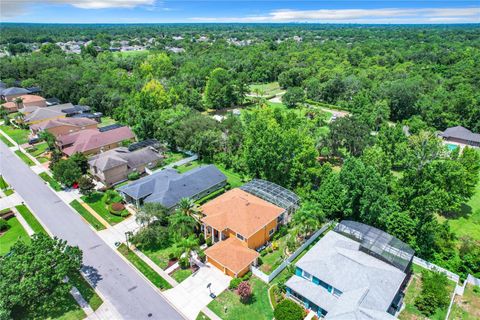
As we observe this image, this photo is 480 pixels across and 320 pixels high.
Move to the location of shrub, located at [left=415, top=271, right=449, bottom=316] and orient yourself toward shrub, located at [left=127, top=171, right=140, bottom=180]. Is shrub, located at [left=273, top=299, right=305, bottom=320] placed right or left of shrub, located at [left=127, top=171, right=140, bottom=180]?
left

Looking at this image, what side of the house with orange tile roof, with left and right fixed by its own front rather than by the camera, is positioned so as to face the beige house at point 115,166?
right

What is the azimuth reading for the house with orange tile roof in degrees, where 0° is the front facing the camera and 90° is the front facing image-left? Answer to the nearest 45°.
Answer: approximately 45°

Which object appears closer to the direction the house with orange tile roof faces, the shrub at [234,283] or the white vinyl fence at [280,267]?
the shrub

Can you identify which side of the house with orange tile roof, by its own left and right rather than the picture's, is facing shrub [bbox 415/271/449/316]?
left
